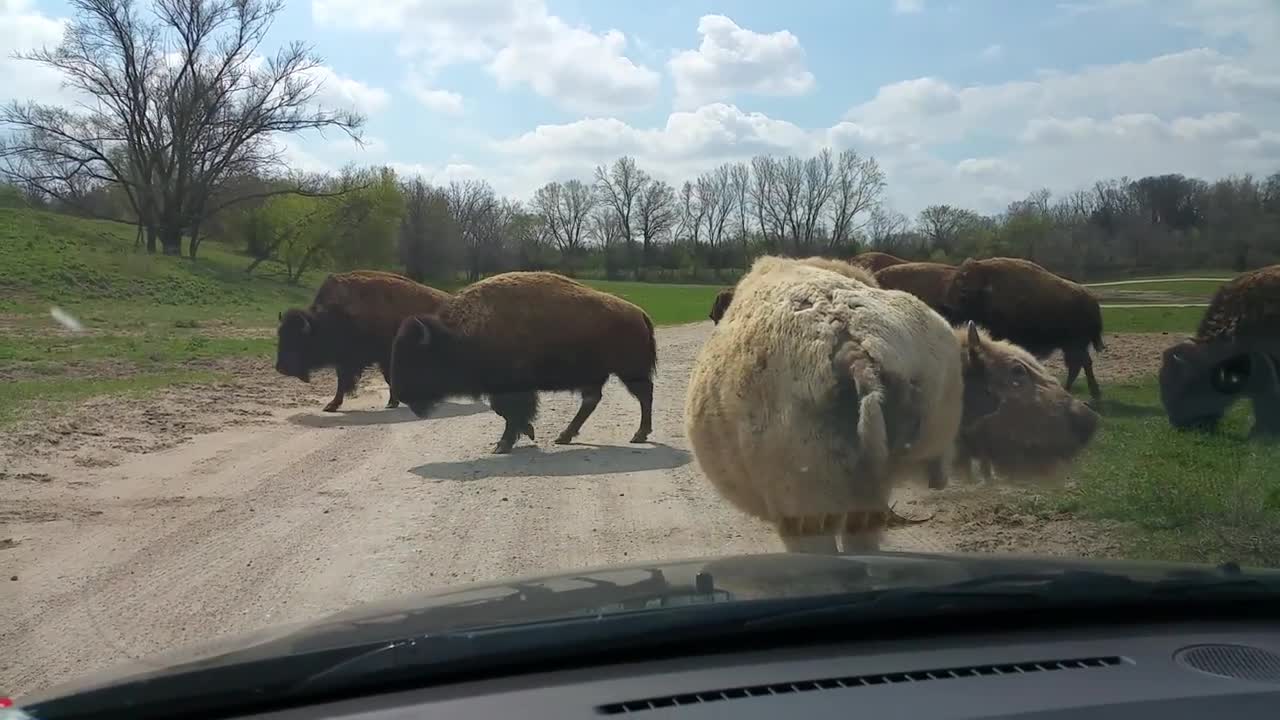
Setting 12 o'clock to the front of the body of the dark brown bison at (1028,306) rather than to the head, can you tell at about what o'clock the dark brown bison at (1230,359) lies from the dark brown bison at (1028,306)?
the dark brown bison at (1230,359) is roughly at 8 o'clock from the dark brown bison at (1028,306).

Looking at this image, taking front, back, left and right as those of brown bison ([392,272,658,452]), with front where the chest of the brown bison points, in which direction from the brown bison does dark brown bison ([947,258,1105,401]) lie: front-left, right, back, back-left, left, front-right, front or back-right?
back

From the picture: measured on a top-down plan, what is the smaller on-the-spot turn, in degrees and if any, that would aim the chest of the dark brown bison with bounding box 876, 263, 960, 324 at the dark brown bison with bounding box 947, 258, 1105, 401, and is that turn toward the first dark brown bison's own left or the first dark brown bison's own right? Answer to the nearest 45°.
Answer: approximately 180°

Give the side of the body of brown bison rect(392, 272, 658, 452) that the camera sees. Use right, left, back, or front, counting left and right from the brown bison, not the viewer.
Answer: left

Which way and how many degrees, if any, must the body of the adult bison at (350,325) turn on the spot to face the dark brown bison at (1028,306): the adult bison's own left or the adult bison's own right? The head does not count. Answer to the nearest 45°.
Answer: approximately 135° to the adult bison's own left

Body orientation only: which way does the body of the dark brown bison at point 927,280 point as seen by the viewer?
to the viewer's left

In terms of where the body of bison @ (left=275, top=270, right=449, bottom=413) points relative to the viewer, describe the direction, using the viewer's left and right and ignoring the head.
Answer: facing to the left of the viewer

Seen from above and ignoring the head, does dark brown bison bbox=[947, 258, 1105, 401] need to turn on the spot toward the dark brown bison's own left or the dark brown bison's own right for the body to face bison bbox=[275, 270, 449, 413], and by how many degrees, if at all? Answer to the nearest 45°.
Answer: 0° — it already faces it

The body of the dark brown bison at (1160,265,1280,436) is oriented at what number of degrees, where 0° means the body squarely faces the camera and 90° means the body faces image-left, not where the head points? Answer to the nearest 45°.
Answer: approximately 90°

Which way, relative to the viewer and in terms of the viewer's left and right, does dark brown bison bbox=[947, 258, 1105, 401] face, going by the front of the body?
facing to the left of the viewer

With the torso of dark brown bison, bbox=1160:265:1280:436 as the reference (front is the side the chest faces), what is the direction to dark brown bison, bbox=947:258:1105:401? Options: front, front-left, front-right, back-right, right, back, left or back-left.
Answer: front-right
